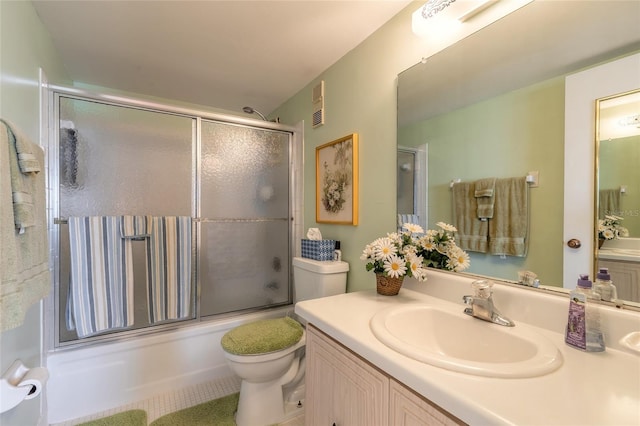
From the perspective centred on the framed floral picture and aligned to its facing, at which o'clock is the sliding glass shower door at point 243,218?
The sliding glass shower door is roughly at 2 o'clock from the framed floral picture.

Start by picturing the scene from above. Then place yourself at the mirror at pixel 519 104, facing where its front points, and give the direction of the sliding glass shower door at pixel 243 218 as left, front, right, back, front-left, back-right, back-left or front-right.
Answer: front-right

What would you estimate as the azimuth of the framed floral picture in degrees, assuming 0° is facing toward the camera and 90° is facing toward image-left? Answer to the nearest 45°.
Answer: approximately 45°

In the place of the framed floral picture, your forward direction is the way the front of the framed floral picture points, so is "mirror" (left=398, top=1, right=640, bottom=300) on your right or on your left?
on your left

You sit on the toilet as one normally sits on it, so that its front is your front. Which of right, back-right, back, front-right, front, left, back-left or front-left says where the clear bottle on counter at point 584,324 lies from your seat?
left

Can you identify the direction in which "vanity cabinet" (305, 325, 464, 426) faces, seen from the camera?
facing the viewer and to the left of the viewer

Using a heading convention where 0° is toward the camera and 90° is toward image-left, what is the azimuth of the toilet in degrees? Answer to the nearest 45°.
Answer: approximately 45°

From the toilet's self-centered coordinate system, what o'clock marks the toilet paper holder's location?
The toilet paper holder is roughly at 1 o'clock from the toilet.
